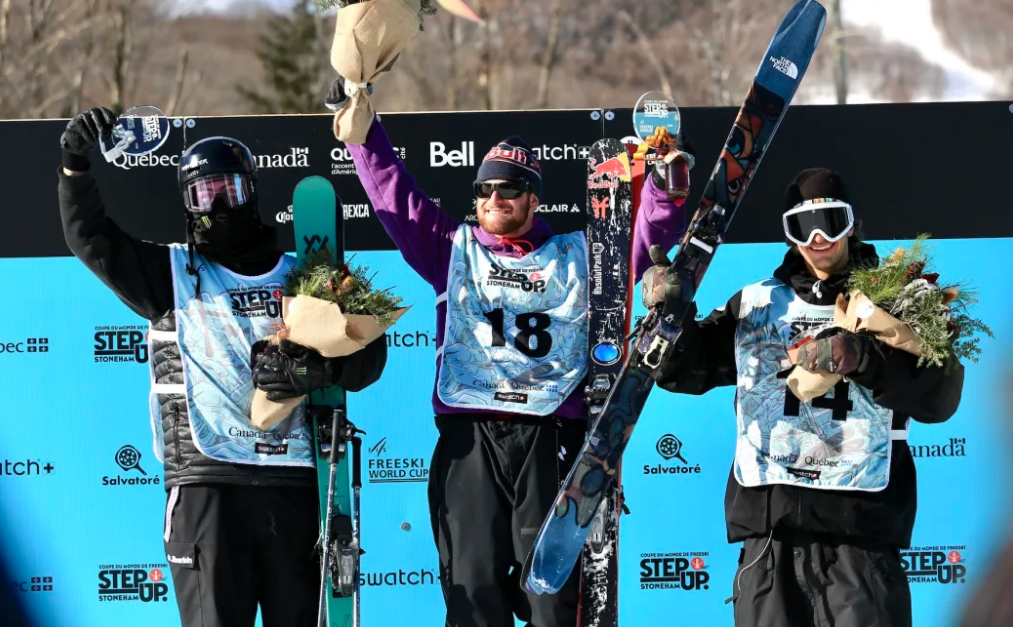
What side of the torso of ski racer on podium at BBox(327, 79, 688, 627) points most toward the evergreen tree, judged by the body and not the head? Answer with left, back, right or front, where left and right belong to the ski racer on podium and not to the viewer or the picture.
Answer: back

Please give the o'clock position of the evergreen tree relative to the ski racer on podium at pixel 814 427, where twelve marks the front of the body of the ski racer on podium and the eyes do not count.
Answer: The evergreen tree is roughly at 5 o'clock from the ski racer on podium.

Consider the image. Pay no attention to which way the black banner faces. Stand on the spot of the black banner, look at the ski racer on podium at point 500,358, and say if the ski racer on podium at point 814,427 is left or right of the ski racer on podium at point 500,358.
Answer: left

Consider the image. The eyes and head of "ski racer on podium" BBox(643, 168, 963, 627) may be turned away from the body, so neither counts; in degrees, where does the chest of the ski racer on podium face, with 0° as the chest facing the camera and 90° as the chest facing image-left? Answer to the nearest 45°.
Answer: approximately 0°

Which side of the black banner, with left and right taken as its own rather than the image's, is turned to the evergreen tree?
back

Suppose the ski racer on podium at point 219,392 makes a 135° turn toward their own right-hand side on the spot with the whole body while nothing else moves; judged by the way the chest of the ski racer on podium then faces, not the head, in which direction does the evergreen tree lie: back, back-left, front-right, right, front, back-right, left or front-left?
right

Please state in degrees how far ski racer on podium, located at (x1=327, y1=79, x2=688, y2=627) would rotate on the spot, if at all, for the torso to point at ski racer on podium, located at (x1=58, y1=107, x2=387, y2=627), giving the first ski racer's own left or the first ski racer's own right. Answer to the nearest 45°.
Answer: approximately 90° to the first ski racer's own right
